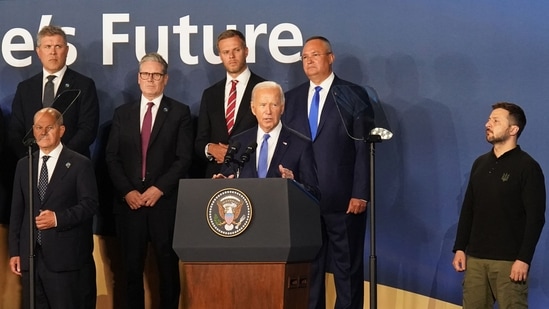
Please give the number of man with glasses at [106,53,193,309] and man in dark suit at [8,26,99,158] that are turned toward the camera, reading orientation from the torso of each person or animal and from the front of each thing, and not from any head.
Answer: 2

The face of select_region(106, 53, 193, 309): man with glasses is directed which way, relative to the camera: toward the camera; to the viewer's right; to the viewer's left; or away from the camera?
toward the camera

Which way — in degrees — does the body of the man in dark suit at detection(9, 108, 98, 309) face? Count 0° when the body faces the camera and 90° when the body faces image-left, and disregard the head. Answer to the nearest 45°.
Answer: approximately 45°

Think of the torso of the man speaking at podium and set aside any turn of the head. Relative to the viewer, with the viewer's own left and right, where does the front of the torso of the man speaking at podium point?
facing the viewer and to the left of the viewer

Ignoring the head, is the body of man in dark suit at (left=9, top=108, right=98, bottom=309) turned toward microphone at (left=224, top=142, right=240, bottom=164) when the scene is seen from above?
no

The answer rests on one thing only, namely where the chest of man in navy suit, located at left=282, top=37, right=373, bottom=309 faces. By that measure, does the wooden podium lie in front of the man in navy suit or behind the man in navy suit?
in front

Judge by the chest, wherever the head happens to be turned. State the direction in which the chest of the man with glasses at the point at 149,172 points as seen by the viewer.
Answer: toward the camera

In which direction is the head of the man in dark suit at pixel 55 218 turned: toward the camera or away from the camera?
toward the camera

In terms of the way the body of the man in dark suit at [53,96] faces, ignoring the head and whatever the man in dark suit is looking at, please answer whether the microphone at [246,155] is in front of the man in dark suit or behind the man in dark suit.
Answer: in front

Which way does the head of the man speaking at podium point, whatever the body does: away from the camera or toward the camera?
toward the camera

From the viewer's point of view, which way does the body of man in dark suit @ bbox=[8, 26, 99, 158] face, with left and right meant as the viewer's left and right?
facing the viewer

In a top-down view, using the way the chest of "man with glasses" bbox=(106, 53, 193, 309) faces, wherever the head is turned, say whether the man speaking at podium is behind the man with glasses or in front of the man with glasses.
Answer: in front

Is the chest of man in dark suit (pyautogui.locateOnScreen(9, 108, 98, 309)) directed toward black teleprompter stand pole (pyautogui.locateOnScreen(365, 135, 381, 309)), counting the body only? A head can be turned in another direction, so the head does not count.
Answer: no

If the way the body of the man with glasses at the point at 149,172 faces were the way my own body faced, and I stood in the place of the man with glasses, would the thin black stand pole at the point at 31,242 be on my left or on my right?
on my right

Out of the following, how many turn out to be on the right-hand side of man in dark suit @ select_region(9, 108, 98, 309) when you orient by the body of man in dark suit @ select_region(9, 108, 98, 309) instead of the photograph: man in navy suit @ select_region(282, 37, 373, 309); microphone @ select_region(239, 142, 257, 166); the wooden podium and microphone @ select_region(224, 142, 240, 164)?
0
